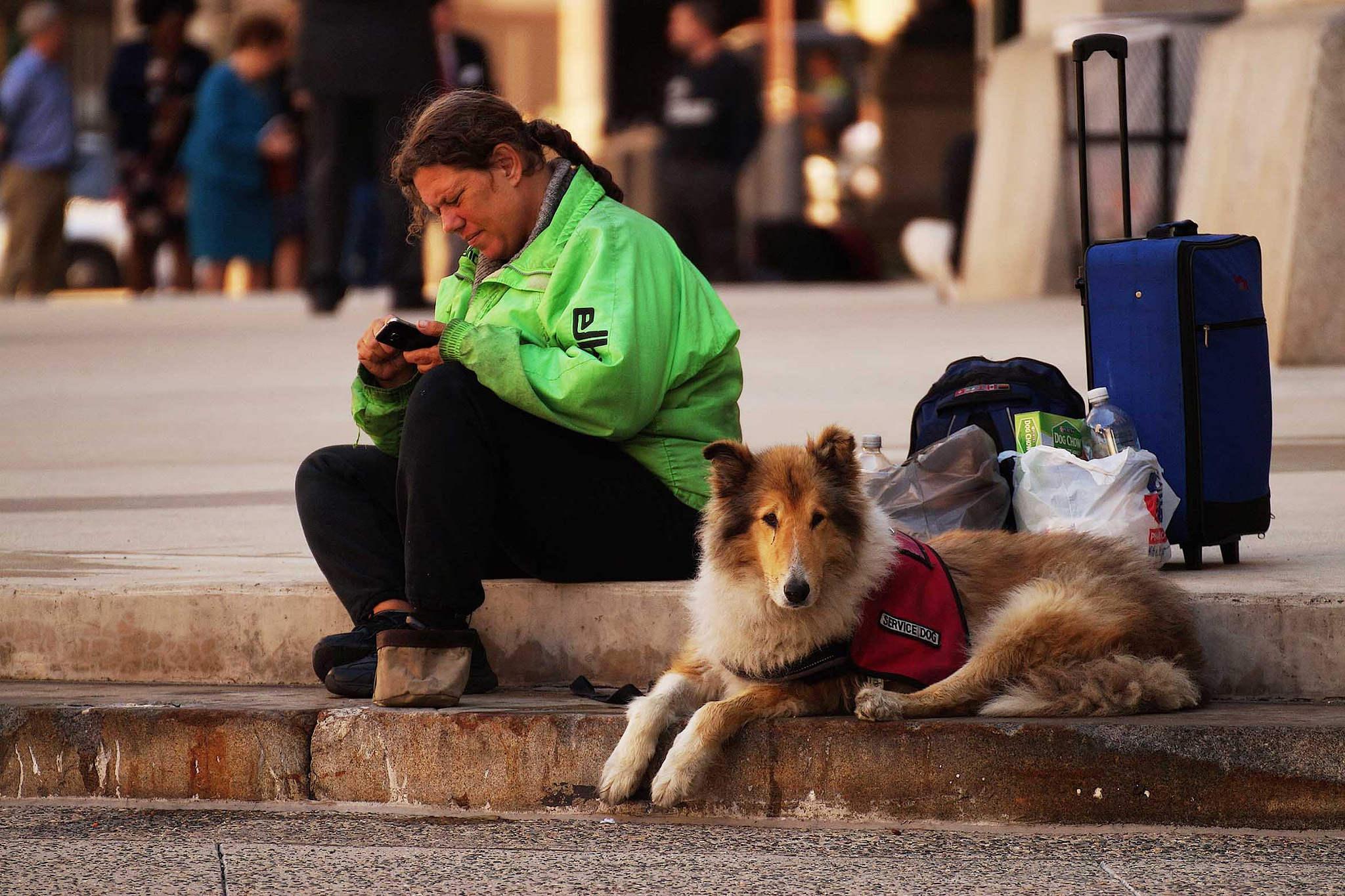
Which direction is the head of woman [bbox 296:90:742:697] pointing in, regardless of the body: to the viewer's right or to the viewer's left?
to the viewer's left

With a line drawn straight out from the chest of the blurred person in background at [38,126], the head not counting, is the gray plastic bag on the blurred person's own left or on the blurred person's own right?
on the blurred person's own right

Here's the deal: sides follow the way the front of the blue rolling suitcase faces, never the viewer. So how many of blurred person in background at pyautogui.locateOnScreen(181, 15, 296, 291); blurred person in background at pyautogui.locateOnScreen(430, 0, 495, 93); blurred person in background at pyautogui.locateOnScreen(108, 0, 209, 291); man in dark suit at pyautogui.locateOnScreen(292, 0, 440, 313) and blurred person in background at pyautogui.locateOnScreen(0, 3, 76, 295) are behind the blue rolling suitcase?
5

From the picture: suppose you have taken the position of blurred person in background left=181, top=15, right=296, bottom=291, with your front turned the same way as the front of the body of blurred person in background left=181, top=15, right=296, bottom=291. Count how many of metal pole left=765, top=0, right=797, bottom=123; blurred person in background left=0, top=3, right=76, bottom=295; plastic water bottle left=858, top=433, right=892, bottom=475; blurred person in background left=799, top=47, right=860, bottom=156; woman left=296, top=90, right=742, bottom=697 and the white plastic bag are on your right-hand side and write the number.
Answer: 3

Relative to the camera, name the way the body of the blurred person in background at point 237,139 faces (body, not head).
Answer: to the viewer's right

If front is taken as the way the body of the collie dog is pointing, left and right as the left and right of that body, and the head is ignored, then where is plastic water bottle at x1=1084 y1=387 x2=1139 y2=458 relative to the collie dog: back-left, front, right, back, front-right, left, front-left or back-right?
back

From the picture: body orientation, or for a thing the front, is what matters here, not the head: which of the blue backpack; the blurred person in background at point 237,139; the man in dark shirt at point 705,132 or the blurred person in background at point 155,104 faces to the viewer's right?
the blurred person in background at point 237,139

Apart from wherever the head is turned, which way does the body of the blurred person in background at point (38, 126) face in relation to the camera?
to the viewer's right

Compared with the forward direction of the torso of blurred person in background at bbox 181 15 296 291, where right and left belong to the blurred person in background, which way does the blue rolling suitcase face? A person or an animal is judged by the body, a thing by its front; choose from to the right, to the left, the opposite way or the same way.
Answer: to the right
